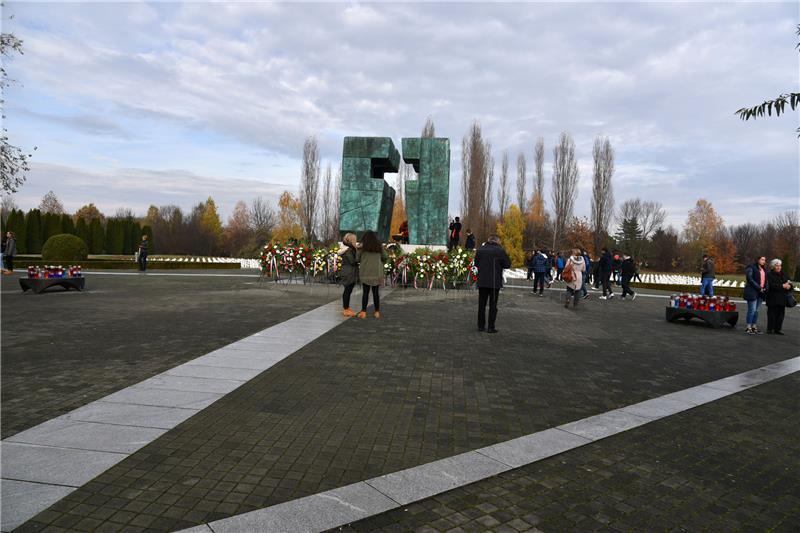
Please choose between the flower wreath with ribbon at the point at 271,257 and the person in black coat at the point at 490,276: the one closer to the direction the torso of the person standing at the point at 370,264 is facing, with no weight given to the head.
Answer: the flower wreath with ribbon

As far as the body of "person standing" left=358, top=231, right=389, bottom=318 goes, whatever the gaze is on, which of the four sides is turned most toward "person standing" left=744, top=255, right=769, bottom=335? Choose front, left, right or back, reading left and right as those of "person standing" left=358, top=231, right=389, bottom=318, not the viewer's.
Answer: right

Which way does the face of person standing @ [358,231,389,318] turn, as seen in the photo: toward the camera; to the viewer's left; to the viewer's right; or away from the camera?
away from the camera

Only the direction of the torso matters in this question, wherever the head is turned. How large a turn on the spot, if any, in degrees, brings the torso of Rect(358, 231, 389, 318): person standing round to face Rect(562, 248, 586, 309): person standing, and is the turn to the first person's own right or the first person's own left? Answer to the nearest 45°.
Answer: approximately 45° to the first person's own right

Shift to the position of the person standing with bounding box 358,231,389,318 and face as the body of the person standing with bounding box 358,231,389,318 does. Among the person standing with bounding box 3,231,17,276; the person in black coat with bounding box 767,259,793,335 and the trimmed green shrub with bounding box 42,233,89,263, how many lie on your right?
1

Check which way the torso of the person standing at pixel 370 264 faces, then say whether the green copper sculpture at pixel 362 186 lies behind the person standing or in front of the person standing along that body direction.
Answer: in front

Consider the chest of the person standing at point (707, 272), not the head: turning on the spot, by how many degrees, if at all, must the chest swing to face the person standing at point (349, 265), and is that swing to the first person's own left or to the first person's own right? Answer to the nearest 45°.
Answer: approximately 45° to the first person's own left

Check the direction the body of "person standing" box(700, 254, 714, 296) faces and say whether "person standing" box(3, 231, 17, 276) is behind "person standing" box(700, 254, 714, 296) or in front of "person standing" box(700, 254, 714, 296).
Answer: in front

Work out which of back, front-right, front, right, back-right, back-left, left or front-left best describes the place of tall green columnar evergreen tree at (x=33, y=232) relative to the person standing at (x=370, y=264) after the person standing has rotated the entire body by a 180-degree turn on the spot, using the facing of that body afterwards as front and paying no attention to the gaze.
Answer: back-right

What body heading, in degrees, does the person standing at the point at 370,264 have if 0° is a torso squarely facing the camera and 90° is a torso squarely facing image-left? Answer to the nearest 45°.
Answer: approximately 180°

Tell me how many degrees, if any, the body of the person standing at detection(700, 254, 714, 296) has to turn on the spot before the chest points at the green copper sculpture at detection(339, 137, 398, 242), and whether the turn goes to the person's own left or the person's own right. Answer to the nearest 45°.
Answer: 0° — they already face it
